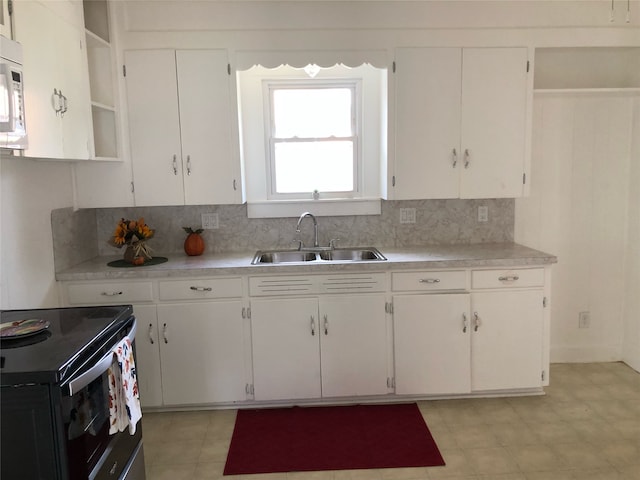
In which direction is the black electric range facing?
to the viewer's right

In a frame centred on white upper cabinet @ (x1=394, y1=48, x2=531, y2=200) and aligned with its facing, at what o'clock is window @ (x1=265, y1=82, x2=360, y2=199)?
The window is roughly at 3 o'clock from the white upper cabinet.

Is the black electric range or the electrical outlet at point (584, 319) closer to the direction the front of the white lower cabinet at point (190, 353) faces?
the black electric range

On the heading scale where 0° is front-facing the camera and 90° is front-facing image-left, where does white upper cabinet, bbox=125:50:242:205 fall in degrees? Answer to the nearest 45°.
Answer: approximately 0°

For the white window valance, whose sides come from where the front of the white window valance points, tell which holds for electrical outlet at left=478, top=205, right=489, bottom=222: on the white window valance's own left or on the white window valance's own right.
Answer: on the white window valance's own left

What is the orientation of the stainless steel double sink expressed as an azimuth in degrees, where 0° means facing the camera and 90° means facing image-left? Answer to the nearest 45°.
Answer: approximately 0°

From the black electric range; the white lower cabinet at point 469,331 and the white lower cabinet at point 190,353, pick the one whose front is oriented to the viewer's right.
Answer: the black electric range

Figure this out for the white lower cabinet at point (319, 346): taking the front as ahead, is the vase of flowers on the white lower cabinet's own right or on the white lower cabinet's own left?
on the white lower cabinet's own right

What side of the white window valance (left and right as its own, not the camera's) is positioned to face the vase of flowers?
right
